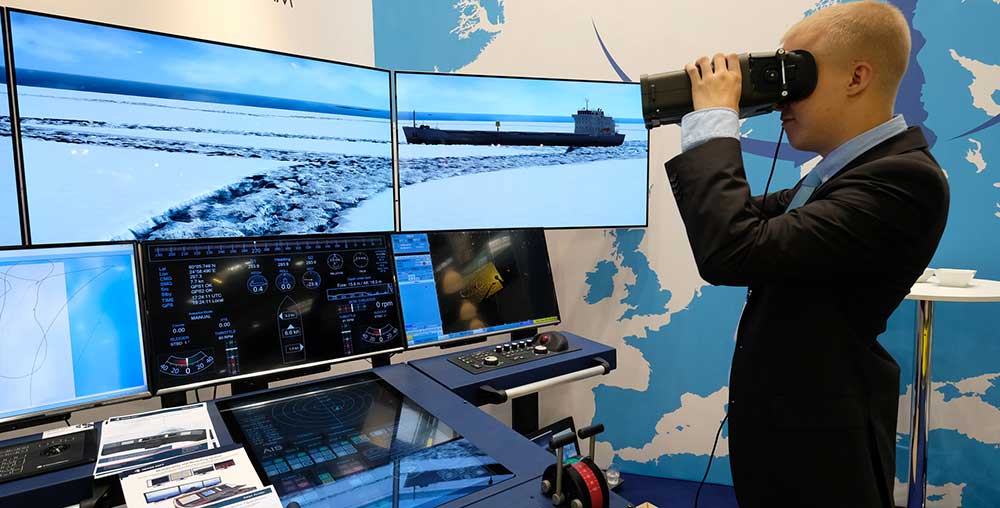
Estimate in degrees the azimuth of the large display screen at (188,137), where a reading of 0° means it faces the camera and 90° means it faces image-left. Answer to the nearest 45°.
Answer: approximately 315°

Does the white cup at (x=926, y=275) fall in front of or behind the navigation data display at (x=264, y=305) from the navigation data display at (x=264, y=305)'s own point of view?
in front

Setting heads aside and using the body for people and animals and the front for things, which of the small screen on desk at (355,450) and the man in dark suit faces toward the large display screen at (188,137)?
the man in dark suit

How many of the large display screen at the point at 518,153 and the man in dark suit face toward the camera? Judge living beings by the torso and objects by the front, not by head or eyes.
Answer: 1

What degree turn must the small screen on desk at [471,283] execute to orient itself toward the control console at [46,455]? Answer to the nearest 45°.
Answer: approximately 90° to its right

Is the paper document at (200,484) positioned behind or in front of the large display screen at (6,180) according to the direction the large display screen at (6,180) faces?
in front

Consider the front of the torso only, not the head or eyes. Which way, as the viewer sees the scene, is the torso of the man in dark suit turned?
to the viewer's left

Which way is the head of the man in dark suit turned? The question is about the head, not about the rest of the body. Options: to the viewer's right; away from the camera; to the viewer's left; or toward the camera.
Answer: to the viewer's left

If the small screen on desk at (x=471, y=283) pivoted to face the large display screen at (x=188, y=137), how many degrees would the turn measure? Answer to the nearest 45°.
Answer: approximately 135° to its right
